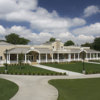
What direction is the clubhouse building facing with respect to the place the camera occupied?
facing the viewer and to the right of the viewer
